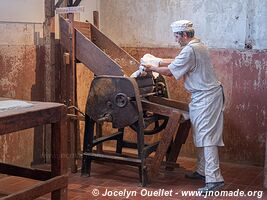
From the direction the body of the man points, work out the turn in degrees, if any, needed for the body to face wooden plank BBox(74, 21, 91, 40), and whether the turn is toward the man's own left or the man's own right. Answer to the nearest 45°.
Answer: approximately 45° to the man's own right

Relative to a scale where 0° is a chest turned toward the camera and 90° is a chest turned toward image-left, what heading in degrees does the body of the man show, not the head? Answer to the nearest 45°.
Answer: approximately 90°

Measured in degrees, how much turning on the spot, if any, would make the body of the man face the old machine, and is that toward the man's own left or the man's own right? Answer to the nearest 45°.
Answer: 0° — they already face it

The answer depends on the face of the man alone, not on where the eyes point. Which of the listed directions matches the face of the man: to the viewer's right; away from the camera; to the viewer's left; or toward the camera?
to the viewer's left

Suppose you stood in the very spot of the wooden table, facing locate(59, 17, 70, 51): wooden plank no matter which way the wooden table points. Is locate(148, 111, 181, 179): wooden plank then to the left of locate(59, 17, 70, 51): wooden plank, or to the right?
right

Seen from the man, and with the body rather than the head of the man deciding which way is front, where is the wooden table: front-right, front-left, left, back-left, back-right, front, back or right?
front-left

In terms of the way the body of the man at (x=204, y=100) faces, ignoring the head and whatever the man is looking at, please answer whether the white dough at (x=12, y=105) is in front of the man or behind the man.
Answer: in front
